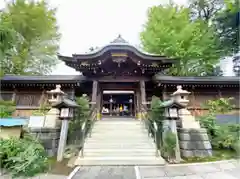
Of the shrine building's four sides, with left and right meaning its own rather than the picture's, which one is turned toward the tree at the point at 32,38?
right

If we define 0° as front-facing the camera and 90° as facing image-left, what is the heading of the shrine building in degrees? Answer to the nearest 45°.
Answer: approximately 0°

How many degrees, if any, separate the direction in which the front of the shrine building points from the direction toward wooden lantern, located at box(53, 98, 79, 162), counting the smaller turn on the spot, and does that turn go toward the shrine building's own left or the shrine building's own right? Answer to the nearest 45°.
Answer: approximately 45° to the shrine building's own right

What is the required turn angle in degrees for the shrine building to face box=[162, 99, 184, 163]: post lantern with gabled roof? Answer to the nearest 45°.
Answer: approximately 45° to its left

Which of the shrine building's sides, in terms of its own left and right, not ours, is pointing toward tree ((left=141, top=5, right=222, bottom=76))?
left

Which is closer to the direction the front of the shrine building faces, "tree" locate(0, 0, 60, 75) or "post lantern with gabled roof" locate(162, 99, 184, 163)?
the post lantern with gabled roof

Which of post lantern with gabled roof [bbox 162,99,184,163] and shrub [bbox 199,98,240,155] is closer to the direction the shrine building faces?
the post lantern with gabled roof

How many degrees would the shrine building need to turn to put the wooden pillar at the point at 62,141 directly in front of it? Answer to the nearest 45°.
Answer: approximately 45° to its right

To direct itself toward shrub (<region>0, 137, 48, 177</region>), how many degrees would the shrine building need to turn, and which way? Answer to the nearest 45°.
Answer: approximately 45° to its right

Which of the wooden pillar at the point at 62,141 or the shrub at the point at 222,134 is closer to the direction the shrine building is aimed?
the wooden pillar

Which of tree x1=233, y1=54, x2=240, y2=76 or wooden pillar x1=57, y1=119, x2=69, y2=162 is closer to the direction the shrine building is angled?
the wooden pillar
